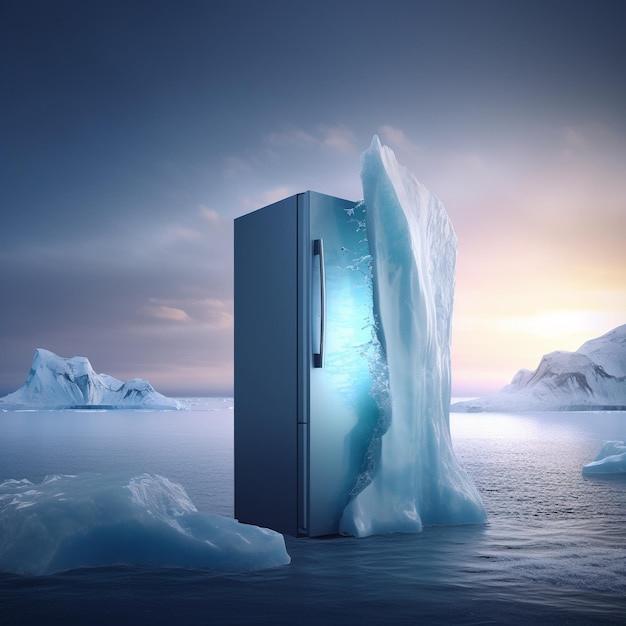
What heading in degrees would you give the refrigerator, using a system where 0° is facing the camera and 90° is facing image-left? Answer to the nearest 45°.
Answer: approximately 315°

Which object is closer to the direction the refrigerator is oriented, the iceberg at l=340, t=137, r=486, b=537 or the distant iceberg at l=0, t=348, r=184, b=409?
the iceberg

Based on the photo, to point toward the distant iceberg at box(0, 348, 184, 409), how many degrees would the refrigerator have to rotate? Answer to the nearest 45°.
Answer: approximately 135° to its left

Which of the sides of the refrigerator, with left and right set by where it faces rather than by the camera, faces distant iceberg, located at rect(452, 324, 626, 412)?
left

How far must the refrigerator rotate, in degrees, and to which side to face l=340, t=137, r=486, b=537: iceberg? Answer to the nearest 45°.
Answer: approximately 45° to its left

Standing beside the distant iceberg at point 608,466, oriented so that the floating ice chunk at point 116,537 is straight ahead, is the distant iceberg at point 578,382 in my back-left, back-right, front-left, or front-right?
back-right

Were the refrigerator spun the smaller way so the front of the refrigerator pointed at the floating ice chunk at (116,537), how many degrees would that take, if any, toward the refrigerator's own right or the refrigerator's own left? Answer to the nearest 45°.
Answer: approximately 90° to the refrigerator's own right

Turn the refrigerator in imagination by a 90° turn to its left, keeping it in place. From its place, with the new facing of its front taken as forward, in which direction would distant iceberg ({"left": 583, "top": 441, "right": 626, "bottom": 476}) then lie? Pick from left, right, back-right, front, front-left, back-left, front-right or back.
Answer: front
